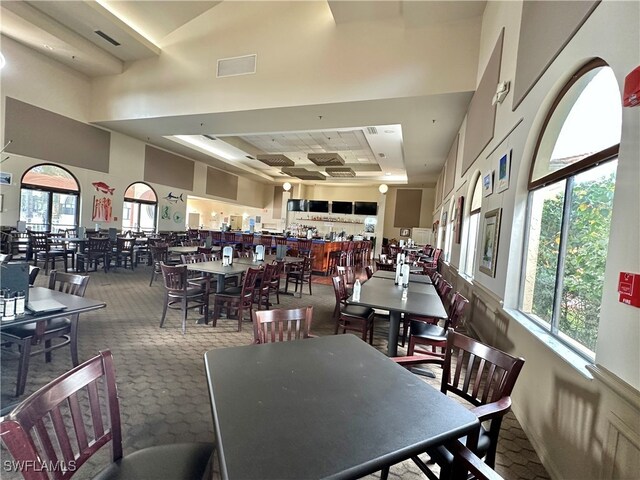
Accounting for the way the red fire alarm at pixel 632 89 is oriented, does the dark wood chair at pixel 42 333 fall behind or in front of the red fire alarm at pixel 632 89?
in front

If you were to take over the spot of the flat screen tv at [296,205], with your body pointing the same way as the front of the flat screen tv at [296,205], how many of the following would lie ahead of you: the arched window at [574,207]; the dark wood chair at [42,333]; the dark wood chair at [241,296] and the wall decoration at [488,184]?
4

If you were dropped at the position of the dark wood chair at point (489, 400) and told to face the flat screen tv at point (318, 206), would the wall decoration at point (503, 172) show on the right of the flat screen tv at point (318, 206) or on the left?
right

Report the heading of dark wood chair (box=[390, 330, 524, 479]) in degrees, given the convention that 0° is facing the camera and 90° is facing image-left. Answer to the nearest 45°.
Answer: approximately 45°

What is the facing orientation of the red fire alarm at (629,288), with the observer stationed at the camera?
facing the viewer and to the left of the viewer

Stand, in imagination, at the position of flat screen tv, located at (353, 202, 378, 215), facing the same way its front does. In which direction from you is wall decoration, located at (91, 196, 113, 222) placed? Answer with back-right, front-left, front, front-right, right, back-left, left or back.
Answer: front-right

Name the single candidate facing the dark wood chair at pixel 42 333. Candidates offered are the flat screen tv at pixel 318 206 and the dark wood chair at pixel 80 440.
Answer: the flat screen tv

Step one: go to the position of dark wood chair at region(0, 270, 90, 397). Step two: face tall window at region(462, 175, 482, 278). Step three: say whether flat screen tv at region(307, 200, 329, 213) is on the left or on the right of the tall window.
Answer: left

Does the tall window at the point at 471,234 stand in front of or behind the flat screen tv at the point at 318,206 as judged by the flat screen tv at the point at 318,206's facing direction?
in front

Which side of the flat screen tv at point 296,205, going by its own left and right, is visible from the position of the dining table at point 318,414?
front

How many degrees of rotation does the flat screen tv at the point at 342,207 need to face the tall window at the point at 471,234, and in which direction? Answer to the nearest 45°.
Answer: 0° — it already faces it

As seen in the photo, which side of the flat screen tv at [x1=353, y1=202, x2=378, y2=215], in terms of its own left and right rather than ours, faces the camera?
front

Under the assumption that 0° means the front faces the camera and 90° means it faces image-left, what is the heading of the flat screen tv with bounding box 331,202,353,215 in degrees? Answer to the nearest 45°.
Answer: approximately 0°

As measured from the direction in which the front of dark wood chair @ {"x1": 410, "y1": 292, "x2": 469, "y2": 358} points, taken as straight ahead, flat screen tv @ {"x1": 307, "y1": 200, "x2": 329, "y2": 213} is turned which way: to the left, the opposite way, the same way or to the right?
to the left

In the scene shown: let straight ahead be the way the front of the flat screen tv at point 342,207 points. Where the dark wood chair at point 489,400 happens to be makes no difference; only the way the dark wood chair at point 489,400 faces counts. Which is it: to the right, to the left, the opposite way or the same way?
to the right

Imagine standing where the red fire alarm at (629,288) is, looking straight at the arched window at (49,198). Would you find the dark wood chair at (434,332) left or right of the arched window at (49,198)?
right

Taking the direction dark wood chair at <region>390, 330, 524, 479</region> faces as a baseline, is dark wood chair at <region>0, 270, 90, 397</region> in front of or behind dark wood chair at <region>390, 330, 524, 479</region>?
in front
